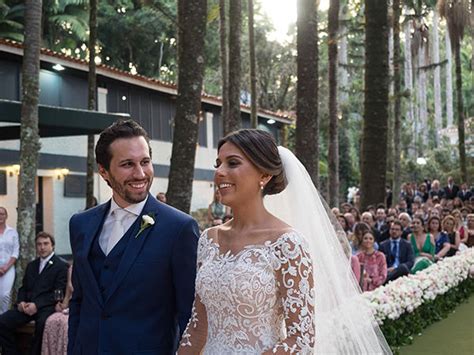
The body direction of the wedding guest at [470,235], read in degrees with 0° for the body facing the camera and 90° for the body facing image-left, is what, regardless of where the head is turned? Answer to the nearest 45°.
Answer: approximately 45°

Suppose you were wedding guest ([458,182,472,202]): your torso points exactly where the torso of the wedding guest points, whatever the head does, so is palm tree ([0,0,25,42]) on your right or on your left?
on your right

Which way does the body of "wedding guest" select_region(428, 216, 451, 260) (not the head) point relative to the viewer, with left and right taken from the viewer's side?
facing the viewer and to the left of the viewer

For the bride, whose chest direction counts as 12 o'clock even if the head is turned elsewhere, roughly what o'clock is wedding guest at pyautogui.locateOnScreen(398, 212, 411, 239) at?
The wedding guest is roughly at 5 o'clock from the bride.

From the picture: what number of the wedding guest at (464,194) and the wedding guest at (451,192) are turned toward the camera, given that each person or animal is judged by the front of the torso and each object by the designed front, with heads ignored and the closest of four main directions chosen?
2

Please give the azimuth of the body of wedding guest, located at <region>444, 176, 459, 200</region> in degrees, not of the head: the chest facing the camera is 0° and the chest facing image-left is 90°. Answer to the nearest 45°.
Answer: approximately 0°

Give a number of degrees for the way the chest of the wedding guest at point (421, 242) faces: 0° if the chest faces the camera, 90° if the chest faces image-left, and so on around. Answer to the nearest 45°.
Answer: approximately 45°

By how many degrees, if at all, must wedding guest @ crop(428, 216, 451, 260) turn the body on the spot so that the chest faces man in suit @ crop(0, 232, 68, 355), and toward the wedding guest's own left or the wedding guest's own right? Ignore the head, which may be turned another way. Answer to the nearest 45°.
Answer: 0° — they already face them

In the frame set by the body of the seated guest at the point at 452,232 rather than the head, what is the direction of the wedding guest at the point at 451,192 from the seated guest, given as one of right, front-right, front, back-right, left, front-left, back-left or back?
back-right

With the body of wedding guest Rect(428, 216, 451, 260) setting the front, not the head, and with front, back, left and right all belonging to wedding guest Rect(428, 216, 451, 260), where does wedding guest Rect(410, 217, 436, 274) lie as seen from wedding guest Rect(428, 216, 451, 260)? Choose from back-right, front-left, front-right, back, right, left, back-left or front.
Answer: front

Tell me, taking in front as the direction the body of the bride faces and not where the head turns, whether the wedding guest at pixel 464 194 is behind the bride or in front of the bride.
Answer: behind

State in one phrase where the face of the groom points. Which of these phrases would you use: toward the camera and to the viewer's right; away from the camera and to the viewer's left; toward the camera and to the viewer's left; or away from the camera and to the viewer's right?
toward the camera and to the viewer's right
